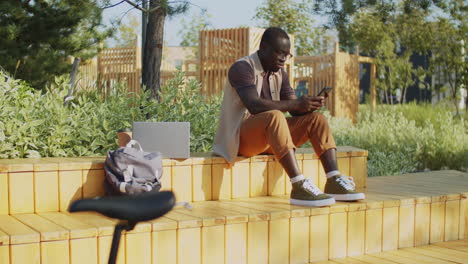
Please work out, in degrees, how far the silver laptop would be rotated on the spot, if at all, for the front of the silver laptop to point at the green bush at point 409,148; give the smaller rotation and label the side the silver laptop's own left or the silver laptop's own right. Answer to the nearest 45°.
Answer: approximately 45° to the silver laptop's own right

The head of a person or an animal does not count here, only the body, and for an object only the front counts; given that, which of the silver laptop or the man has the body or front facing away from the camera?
the silver laptop

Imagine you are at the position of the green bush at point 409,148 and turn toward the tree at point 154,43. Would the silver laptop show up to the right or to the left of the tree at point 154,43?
left

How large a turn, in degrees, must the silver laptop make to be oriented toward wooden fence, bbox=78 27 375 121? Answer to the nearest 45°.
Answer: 0° — it already faces it

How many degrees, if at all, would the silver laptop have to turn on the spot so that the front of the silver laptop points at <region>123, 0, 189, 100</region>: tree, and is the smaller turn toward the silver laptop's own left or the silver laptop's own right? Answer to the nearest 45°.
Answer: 0° — it already faces it

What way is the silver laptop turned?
away from the camera

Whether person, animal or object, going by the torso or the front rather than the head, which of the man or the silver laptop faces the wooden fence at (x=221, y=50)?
the silver laptop

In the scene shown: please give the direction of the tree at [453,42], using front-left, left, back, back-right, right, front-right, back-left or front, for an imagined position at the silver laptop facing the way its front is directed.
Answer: front-right
